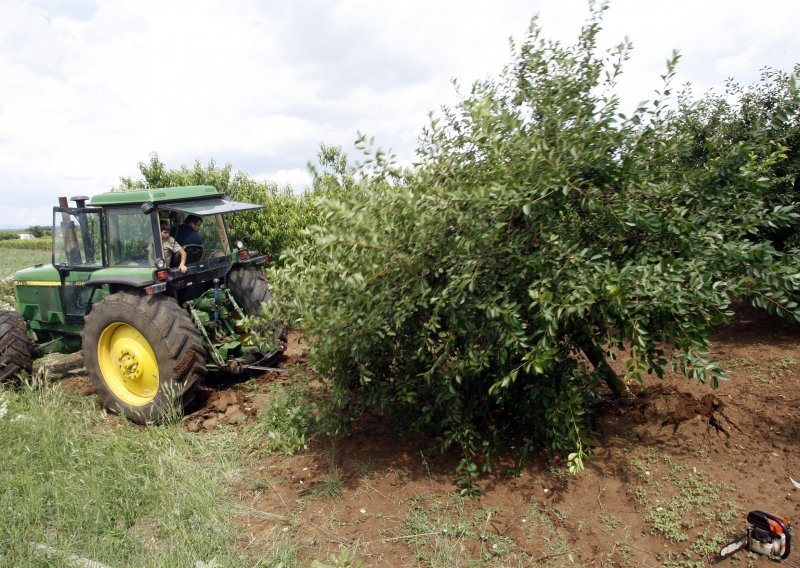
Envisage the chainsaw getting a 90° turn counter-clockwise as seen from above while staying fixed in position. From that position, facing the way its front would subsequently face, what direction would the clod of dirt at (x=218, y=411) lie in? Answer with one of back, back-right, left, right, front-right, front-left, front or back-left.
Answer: back-right
